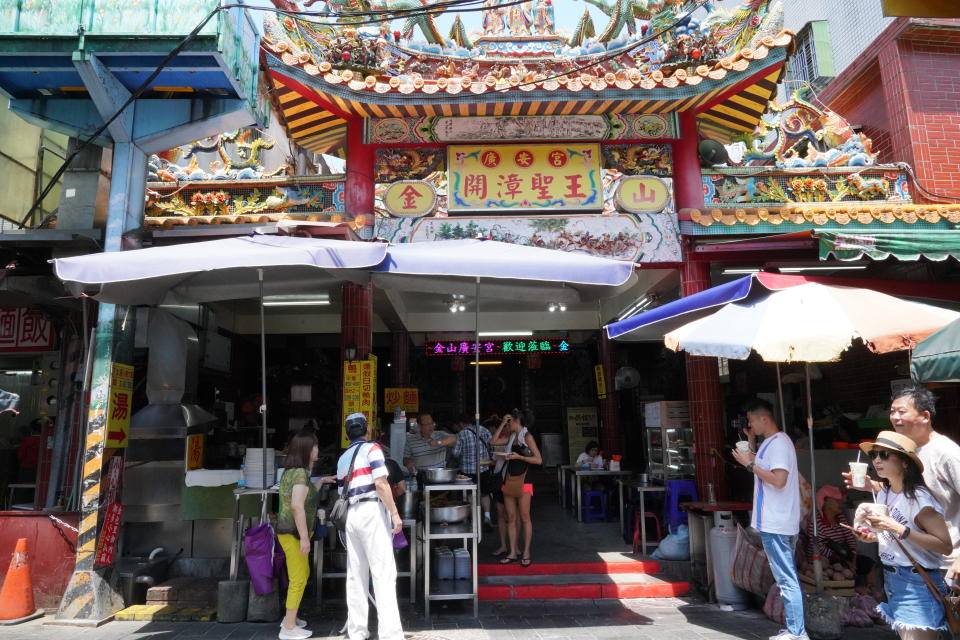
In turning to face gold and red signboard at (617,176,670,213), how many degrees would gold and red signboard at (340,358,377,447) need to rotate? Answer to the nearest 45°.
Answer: approximately 90° to its left

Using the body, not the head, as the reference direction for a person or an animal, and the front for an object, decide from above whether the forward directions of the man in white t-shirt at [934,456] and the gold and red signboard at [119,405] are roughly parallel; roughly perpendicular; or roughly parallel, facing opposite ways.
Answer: roughly perpendicular

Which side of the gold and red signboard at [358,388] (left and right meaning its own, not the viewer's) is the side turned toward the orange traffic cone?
right

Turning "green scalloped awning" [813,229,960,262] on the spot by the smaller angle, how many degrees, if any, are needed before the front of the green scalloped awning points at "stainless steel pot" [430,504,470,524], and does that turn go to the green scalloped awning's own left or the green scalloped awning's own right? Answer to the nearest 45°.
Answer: approximately 45° to the green scalloped awning's own right

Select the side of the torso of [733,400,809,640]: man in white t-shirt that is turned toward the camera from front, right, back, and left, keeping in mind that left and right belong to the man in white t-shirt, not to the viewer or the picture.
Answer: left

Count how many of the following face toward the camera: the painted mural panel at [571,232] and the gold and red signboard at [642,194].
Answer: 2

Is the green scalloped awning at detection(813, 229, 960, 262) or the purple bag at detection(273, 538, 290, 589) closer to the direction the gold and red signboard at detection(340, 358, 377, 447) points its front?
the purple bag

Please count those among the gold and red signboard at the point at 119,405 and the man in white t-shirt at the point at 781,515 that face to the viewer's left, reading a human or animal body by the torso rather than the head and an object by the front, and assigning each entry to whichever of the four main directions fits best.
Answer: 1

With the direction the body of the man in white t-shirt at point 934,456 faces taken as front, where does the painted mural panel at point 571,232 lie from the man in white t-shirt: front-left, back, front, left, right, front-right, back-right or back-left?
right

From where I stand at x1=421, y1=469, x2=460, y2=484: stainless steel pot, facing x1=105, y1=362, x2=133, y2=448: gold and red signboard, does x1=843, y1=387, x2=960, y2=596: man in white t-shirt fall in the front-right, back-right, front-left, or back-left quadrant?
back-left
